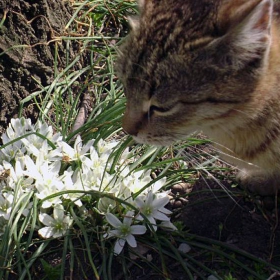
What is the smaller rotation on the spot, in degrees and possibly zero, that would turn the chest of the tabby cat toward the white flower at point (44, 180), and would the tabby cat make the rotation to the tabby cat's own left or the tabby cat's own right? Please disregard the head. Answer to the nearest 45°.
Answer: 0° — it already faces it

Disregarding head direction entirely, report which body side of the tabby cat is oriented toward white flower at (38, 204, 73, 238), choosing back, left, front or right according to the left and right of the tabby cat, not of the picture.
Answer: front

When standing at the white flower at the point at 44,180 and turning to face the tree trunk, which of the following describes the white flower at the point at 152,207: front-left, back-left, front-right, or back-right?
back-right

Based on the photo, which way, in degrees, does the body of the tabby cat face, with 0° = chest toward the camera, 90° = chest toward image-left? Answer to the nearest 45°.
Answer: approximately 90°

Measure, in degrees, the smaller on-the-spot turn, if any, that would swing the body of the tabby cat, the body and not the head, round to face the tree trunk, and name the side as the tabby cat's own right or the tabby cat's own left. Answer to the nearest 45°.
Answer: approximately 45° to the tabby cat's own right

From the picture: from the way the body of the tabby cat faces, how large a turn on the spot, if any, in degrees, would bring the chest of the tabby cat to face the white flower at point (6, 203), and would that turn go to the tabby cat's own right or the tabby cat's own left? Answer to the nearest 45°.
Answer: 0° — it already faces it
